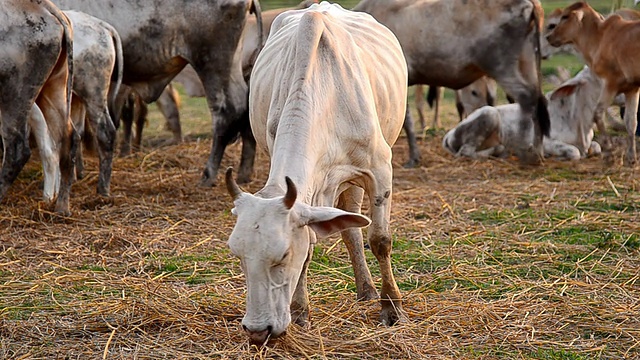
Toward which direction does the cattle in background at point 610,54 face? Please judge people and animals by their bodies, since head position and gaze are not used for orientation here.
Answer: to the viewer's left

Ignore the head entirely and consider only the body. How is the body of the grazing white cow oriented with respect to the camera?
toward the camera

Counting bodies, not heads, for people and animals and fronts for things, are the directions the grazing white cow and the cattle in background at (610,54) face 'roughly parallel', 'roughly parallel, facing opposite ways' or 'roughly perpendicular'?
roughly perpendicular

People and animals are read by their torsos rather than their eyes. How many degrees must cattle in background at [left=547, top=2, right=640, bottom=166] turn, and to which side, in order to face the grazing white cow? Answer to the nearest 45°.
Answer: approximately 90° to its left

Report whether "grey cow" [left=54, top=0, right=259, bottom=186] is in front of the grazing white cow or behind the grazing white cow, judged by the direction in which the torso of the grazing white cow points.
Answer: behind

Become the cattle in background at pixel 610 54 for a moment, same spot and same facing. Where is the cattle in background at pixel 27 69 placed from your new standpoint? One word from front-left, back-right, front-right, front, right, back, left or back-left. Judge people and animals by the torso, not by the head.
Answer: front-left
